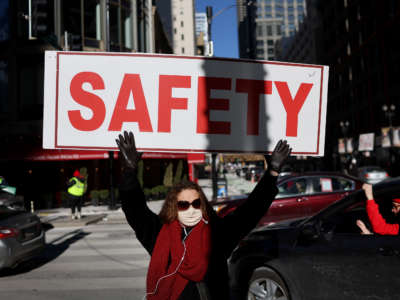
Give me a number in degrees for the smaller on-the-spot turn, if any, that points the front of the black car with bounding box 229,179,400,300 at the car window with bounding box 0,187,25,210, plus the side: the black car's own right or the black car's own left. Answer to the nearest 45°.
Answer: approximately 45° to the black car's own right

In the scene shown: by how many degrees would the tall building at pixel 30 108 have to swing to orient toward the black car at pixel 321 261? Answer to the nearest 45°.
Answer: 0° — it already faces it

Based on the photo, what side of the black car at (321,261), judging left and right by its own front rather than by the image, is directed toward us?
left

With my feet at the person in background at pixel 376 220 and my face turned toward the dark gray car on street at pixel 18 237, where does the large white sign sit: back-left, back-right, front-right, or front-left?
front-left

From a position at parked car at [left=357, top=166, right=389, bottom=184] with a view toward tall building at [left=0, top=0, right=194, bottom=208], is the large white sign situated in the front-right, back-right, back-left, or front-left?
front-left

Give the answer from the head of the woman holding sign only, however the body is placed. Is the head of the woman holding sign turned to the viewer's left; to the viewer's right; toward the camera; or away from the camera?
toward the camera

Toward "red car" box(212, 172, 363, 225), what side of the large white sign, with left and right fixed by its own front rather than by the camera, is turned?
back

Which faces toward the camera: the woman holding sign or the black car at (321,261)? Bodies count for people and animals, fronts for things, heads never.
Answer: the woman holding sign

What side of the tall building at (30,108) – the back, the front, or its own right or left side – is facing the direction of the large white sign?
front

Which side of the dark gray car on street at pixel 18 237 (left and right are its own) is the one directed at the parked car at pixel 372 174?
right

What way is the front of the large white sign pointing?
toward the camera

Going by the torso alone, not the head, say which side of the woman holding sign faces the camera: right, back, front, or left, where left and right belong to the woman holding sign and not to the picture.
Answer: front
